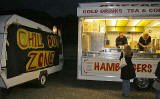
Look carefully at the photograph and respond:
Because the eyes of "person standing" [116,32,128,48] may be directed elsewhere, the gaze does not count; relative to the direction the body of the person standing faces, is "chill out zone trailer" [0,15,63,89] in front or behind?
in front

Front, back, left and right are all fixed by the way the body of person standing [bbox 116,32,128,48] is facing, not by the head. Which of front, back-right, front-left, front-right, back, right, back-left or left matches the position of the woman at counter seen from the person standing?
left

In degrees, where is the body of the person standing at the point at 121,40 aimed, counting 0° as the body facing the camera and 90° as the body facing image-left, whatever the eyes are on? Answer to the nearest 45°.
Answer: approximately 0°

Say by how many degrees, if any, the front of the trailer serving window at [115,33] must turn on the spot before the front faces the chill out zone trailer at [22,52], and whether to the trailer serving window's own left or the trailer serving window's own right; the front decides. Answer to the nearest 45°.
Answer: approximately 45° to the trailer serving window's own right

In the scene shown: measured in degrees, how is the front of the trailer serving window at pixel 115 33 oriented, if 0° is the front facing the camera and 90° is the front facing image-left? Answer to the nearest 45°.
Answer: approximately 0°
